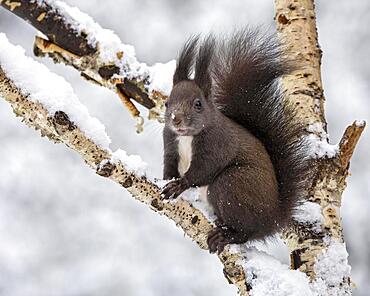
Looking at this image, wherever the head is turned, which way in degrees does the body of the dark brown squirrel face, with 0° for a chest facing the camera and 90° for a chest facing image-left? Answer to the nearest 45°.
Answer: approximately 45°
